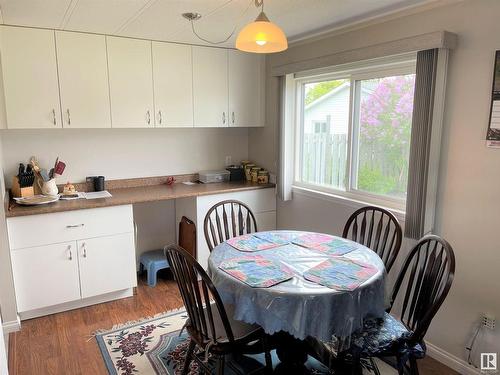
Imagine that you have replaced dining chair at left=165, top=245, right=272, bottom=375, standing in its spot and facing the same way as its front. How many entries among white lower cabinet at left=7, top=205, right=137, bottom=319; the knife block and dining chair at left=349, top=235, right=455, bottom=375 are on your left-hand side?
2

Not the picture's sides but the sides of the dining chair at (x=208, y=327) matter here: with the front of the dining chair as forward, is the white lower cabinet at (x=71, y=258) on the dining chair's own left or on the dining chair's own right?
on the dining chair's own left

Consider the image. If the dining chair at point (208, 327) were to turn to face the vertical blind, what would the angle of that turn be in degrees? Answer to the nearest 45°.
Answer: approximately 45° to its right

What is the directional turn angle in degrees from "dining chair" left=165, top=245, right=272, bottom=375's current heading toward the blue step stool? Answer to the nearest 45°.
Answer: approximately 45° to its left

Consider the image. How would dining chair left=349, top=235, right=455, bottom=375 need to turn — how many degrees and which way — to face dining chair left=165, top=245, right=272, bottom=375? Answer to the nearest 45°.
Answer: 0° — it already faces it

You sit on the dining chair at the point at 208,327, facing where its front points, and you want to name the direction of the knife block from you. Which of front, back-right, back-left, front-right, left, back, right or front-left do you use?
left

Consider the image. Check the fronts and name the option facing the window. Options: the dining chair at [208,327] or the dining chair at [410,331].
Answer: the dining chair at [208,327]

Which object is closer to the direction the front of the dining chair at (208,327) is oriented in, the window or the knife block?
the window

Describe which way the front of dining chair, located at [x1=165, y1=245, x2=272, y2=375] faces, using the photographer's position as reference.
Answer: facing away from the viewer and to the right of the viewer

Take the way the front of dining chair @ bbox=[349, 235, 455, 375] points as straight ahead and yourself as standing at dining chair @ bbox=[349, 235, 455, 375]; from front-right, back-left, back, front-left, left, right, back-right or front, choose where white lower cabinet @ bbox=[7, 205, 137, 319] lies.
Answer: front-right
